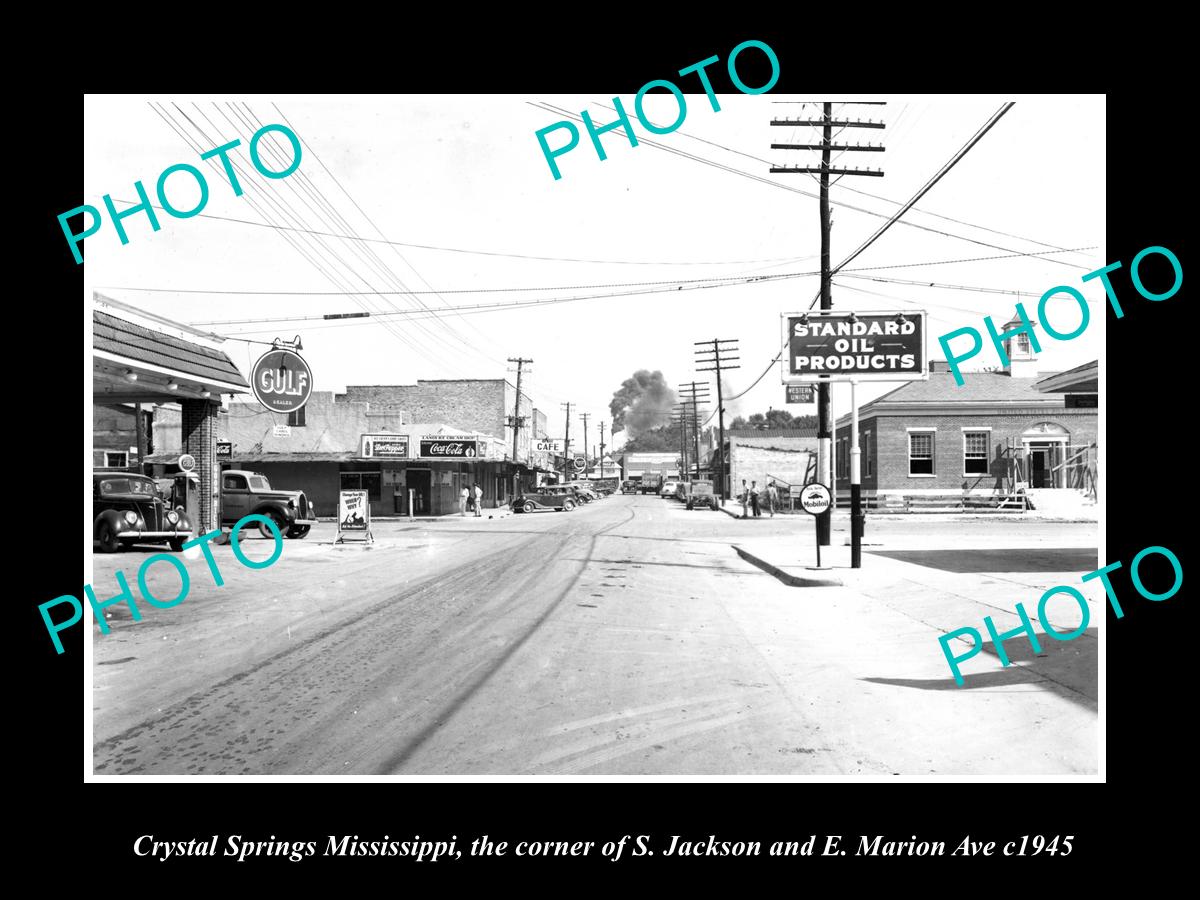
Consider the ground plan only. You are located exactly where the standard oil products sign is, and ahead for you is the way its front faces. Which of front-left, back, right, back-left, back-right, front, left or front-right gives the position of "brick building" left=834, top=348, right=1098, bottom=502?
back

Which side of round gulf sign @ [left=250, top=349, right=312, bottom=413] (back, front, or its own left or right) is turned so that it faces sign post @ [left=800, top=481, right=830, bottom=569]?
left

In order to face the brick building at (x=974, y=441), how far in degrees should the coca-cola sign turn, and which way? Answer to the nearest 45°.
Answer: approximately 90° to its left

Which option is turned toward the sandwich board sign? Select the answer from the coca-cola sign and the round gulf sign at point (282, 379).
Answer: the coca-cola sign

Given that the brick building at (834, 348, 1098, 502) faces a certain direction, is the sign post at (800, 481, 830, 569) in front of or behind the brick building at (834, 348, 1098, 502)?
in front

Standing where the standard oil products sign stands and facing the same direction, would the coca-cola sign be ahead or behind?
behind

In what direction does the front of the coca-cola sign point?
toward the camera

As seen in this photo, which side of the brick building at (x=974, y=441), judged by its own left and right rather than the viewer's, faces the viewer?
front

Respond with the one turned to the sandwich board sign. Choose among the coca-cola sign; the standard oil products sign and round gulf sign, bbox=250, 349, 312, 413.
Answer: the coca-cola sign

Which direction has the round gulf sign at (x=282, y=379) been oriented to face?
toward the camera

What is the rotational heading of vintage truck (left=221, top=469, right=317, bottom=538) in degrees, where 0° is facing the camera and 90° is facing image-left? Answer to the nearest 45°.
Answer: approximately 315°

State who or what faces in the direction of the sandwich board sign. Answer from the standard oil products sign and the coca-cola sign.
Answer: the coca-cola sign

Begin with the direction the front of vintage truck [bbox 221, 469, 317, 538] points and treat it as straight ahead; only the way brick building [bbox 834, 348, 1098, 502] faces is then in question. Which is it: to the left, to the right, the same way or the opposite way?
to the right

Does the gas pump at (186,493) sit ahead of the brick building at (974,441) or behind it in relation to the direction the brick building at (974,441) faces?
ahead

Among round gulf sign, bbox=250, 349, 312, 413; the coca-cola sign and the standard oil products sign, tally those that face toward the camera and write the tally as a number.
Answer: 3

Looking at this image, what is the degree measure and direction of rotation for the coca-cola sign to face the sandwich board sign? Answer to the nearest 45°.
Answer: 0° — it already faces it
